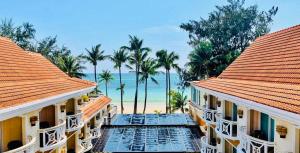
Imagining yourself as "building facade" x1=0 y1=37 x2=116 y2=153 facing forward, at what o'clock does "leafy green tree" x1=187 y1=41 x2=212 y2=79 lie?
The leafy green tree is roughly at 9 o'clock from the building facade.

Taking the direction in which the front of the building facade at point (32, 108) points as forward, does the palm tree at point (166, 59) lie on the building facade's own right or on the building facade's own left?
on the building facade's own left

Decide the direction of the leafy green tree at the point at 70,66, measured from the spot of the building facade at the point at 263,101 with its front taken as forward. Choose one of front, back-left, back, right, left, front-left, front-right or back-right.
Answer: right

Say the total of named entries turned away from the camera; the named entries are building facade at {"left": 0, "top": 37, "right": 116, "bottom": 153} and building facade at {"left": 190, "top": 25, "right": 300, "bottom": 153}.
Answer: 0

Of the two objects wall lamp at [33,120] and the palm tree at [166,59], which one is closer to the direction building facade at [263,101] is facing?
the wall lamp

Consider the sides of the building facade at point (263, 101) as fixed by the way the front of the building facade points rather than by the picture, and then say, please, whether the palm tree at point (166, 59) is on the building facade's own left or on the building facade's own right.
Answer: on the building facade's own right

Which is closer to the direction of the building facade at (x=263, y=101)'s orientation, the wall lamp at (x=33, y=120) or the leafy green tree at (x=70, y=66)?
the wall lamp

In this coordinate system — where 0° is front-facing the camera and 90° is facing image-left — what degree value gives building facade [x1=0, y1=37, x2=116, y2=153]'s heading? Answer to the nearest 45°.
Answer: approximately 315°

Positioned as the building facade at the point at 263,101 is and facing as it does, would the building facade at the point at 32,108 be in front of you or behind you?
in front

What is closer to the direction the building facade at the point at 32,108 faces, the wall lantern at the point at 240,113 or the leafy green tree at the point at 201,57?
the wall lantern

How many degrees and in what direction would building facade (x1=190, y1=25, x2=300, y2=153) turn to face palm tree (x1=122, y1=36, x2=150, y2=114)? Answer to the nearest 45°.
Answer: approximately 90° to its right

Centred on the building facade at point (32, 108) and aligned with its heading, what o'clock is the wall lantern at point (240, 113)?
The wall lantern is roughly at 11 o'clock from the building facade.

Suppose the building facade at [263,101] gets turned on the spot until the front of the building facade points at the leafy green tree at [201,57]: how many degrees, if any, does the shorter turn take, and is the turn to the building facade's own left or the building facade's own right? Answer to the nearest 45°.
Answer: approximately 135° to the building facade's own right

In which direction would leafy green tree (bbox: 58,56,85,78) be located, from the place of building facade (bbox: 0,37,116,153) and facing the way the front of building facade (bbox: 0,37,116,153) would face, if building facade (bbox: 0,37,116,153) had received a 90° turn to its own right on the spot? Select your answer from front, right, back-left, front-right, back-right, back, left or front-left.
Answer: back-right
